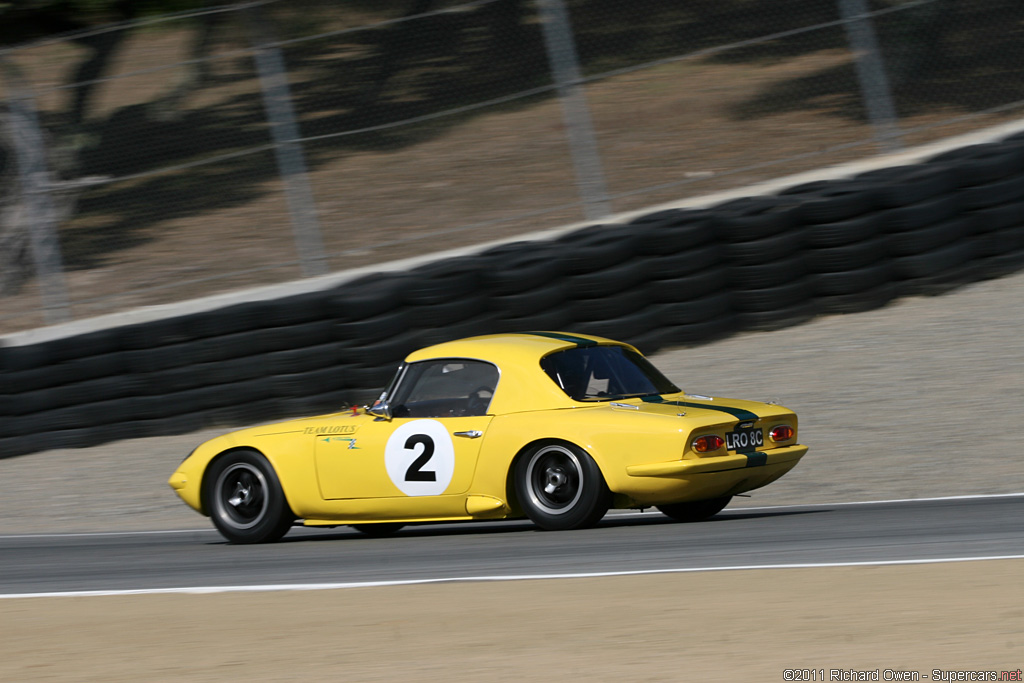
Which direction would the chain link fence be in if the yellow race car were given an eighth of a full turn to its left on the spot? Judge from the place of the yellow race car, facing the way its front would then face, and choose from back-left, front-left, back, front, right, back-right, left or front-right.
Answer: right

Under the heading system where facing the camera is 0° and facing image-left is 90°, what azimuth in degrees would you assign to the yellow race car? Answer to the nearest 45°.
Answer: approximately 135°

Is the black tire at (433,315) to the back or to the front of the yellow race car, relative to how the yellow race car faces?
to the front

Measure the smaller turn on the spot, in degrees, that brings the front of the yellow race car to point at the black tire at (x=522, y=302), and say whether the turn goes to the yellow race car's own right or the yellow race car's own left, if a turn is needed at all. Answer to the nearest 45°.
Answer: approximately 45° to the yellow race car's own right

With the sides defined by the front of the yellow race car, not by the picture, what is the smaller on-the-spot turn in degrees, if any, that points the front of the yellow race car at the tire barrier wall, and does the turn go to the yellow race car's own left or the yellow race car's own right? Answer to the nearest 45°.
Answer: approximately 45° to the yellow race car's own right

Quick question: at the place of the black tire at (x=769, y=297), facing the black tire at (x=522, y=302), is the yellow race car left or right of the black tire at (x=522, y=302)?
left

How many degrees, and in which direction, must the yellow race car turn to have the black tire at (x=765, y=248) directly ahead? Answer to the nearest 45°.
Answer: approximately 90° to its right
